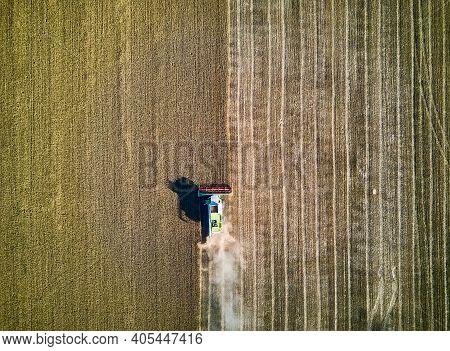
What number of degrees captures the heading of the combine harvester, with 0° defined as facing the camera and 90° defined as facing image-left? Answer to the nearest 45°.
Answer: approximately 180°
